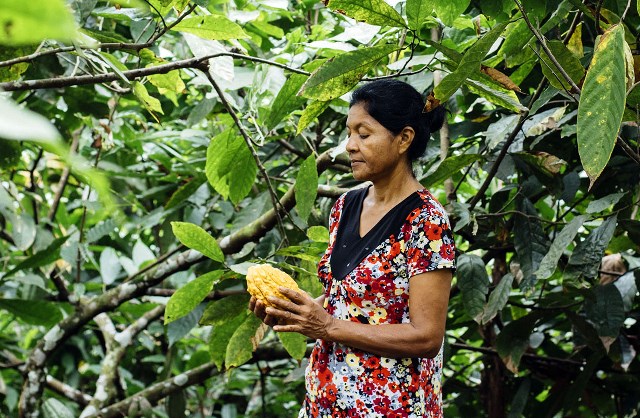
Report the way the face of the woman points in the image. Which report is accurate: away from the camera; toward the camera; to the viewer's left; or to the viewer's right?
to the viewer's left

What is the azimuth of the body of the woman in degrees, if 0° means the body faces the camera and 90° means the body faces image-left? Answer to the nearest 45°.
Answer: approximately 45°
